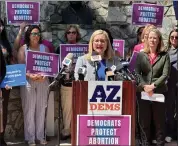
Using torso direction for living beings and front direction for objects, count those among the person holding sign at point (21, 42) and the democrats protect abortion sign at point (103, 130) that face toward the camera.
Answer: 2

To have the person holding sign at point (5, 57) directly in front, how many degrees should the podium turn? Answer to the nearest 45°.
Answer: approximately 135° to its right

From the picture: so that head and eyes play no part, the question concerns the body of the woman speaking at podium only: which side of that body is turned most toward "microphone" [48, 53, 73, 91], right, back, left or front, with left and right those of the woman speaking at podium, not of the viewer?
right

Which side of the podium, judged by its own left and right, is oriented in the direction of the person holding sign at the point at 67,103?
back

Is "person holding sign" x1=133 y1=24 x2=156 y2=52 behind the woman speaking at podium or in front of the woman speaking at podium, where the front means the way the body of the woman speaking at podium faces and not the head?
behind

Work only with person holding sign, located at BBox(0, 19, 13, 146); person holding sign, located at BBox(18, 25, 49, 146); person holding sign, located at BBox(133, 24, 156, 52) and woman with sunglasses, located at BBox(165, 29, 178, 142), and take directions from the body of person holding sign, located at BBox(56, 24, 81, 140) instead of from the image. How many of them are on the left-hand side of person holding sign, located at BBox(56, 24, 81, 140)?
2

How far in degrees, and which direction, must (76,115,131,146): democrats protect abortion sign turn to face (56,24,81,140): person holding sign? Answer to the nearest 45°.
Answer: approximately 180°
